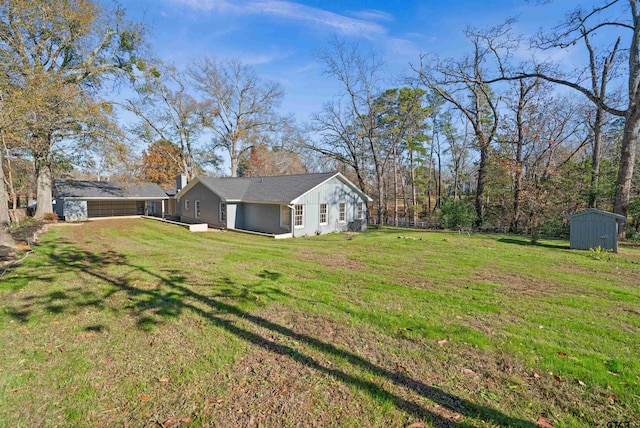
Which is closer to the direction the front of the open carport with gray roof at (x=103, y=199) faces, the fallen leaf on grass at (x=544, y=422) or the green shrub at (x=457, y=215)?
the fallen leaf on grass

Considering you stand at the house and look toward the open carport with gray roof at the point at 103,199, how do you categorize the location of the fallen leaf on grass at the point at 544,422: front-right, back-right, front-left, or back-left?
back-left

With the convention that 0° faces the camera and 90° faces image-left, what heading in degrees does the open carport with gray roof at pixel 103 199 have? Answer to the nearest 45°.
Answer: approximately 0°

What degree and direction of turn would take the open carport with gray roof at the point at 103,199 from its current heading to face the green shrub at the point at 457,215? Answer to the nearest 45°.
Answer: approximately 45° to its left

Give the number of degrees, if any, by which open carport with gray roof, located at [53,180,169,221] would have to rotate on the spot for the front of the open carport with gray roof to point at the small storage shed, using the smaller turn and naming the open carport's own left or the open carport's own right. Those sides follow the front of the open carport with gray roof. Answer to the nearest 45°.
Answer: approximately 45° to the open carport's own left
